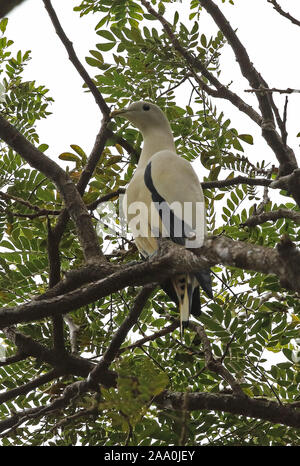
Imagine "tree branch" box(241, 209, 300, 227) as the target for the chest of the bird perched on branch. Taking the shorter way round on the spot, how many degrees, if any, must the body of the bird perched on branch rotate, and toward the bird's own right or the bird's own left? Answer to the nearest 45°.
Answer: approximately 135° to the bird's own left

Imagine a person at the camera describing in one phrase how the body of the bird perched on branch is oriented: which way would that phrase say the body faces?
to the viewer's left
